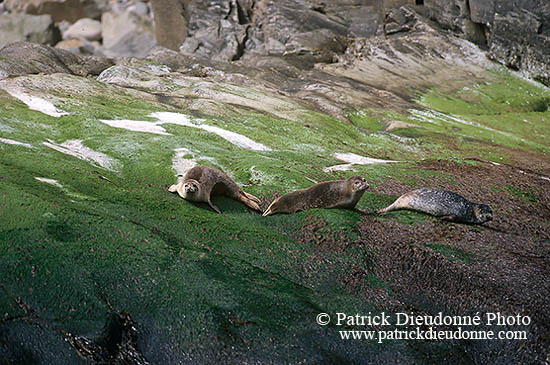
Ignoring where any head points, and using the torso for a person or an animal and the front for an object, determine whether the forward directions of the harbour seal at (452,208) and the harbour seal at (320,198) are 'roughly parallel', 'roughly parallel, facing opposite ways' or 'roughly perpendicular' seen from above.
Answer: roughly parallel

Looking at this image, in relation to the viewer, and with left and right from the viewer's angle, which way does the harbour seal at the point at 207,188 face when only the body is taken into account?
facing the viewer and to the left of the viewer

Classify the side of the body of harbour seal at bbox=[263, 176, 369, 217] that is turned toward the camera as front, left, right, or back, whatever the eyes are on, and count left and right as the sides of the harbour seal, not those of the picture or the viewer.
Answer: right

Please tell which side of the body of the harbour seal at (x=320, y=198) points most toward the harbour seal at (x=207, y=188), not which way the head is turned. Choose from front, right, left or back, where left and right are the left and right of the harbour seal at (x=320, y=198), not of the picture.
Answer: back

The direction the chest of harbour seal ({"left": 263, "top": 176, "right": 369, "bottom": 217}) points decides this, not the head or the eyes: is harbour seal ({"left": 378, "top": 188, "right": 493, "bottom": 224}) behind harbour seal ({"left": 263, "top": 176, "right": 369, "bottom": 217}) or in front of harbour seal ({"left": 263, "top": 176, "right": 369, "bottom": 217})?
in front

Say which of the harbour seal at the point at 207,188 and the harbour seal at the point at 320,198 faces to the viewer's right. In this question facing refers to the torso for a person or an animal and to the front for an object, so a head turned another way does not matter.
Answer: the harbour seal at the point at 320,198

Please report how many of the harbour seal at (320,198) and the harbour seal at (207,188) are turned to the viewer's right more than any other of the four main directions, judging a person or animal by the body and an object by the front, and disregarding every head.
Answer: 1

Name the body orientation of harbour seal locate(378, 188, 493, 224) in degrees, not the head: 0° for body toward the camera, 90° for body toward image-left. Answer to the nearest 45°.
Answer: approximately 270°
